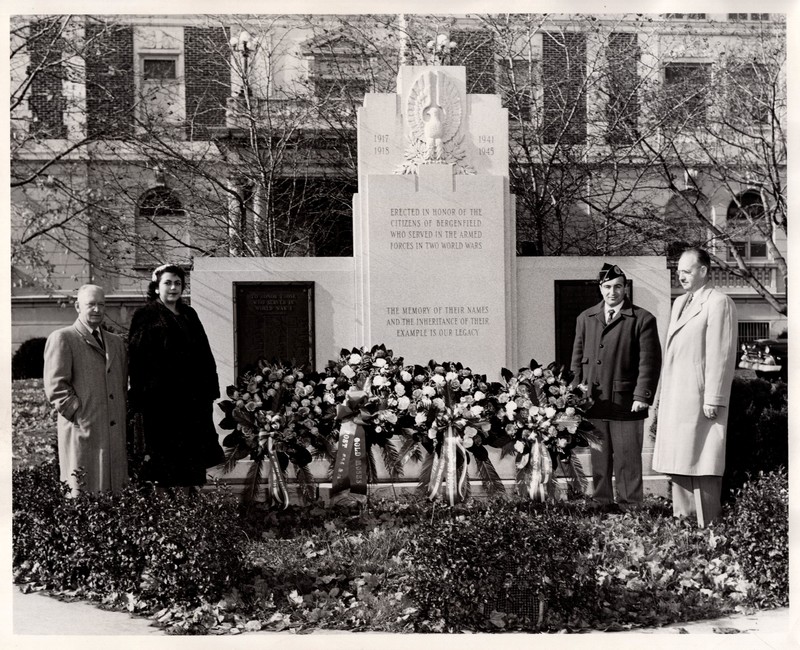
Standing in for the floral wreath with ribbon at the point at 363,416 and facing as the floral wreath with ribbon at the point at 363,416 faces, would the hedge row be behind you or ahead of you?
ahead

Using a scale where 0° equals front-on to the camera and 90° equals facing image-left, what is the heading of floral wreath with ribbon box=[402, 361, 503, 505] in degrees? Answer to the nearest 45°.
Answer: approximately 0°

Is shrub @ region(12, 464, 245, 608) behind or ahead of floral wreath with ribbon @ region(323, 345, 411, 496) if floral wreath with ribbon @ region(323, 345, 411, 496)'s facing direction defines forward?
ahead

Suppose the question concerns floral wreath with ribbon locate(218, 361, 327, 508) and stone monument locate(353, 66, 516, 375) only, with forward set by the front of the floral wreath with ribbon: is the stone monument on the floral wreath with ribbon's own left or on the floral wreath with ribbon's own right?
on the floral wreath with ribbon's own left

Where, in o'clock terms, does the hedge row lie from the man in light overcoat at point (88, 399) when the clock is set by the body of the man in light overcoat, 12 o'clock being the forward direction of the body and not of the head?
The hedge row is roughly at 12 o'clock from the man in light overcoat.

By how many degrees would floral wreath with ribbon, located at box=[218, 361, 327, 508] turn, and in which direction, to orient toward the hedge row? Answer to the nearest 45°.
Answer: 0° — it already faces it

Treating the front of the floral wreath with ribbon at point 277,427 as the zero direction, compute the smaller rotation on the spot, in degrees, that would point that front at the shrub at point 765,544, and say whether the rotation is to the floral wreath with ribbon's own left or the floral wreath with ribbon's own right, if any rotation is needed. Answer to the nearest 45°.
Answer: approximately 45° to the floral wreath with ribbon's own left

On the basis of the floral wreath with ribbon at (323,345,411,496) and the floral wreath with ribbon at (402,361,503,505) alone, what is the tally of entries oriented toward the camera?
2

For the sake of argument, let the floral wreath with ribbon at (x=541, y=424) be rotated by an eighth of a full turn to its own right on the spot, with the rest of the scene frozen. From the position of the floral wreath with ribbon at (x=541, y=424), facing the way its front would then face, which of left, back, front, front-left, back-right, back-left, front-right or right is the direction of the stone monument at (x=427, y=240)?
right

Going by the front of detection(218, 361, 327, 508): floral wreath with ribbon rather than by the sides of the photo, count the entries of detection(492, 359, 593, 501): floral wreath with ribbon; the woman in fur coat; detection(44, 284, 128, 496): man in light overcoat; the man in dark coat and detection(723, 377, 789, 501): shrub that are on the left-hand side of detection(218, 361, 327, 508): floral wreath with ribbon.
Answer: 3

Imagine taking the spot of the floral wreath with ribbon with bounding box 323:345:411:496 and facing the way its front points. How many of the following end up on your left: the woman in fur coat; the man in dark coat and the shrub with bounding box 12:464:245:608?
1
